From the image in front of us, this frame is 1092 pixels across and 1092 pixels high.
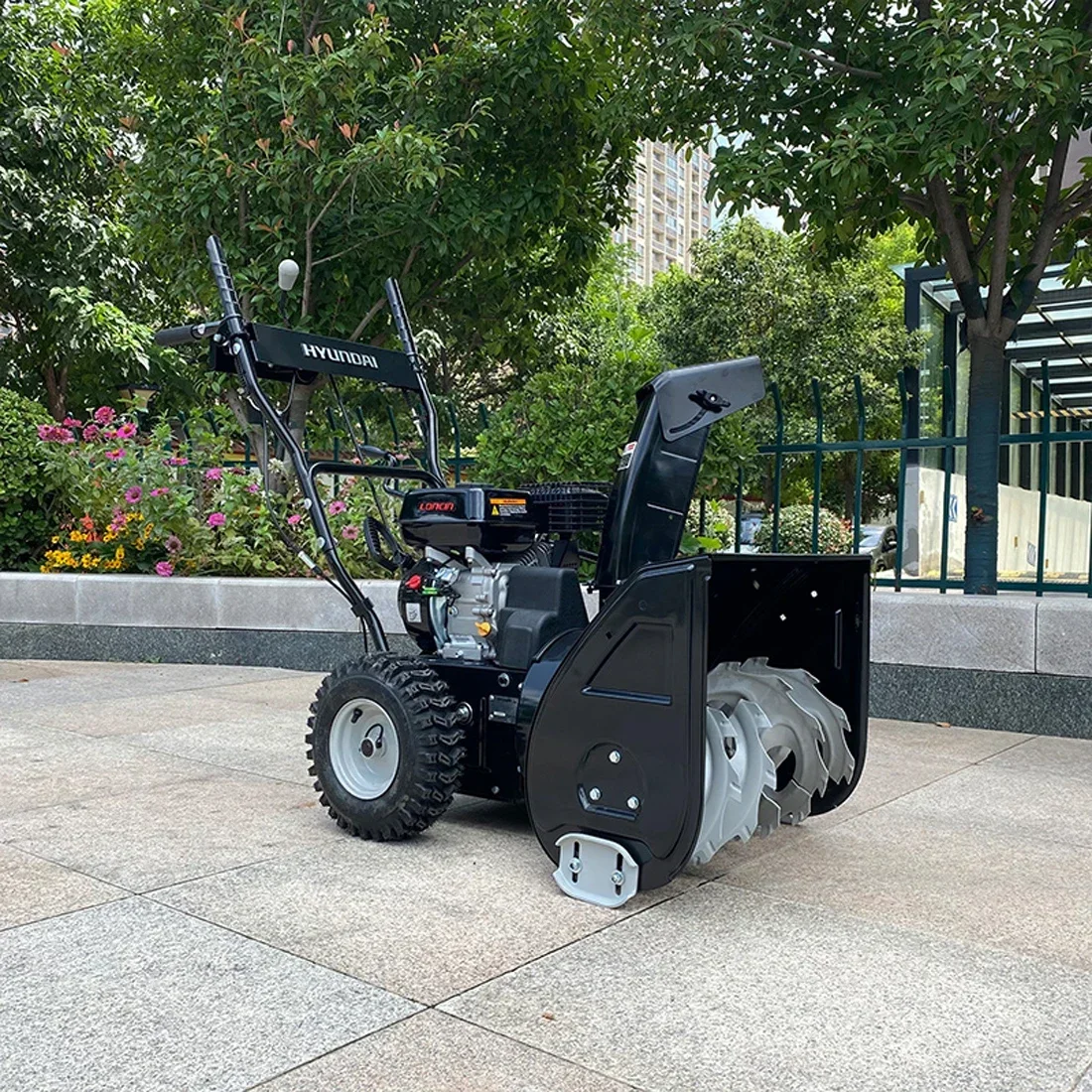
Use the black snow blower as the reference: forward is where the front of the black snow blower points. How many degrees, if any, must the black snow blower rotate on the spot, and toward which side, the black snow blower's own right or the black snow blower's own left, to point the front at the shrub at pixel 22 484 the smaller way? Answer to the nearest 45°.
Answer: approximately 180°

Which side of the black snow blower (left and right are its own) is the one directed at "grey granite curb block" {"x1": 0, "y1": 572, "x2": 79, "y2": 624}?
back

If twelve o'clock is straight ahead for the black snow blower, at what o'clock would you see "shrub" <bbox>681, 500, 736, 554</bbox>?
The shrub is roughly at 8 o'clock from the black snow blower.

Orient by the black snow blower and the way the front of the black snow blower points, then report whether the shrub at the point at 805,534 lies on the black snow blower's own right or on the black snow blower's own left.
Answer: on the black snow blower's own left

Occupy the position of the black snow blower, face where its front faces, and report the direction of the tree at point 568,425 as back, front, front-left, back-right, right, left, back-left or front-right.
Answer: back-left

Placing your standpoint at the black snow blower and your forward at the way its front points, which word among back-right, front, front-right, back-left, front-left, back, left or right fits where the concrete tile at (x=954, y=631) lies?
left

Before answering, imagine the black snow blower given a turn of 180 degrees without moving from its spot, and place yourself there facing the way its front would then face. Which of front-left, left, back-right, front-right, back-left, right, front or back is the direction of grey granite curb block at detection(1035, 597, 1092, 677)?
right

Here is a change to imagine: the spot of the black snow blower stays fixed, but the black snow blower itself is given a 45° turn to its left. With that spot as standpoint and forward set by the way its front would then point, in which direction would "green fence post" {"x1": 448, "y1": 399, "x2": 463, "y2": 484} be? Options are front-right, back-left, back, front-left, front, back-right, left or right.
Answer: left

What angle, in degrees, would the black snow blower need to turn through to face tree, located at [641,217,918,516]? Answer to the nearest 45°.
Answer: approximately 135° to its left

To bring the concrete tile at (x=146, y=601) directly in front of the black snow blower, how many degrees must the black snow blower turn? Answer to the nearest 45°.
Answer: approximately 180°

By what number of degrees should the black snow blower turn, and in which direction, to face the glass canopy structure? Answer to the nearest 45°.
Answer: approximately 90° to its left

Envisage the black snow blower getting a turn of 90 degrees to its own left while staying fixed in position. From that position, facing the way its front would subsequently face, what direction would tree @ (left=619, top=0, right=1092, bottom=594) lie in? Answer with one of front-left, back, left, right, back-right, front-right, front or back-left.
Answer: front

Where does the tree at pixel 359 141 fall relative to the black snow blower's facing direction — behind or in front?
behind
